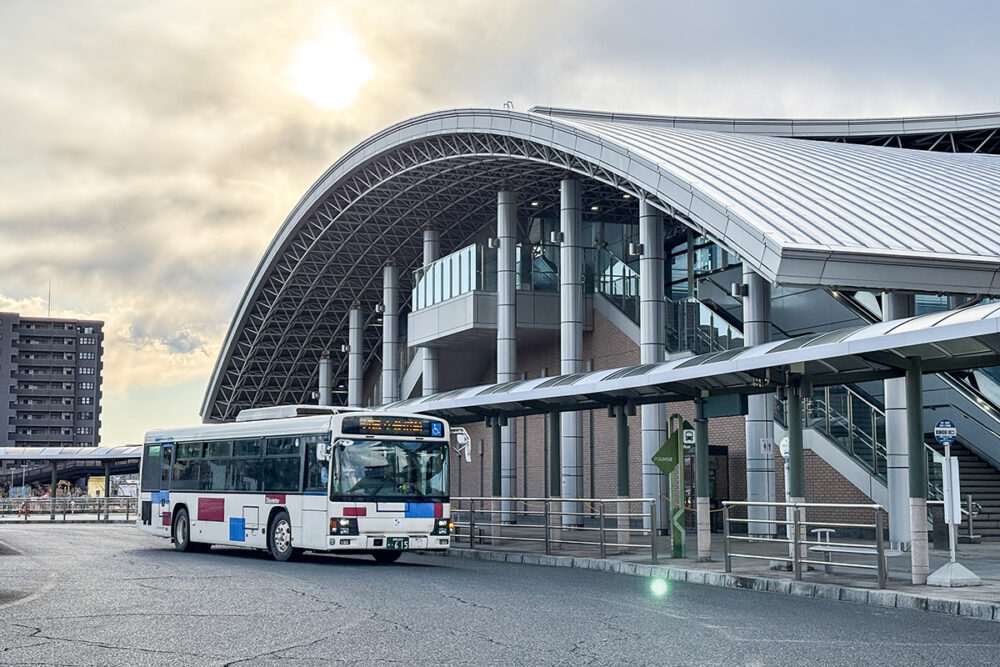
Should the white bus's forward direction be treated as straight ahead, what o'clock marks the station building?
The station building is roughly at 9 o'clock from the white bus.

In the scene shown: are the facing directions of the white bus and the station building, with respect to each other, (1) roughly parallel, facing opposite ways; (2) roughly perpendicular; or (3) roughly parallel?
roughly perpendicular

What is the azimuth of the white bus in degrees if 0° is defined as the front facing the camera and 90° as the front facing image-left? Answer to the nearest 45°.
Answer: approximately 315°

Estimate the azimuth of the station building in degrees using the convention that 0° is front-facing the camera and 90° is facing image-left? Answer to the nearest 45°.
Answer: approximately 45°

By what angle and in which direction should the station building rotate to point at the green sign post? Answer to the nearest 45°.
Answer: approximately 45° to its left

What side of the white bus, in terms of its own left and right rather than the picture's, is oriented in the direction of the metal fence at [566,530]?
left
